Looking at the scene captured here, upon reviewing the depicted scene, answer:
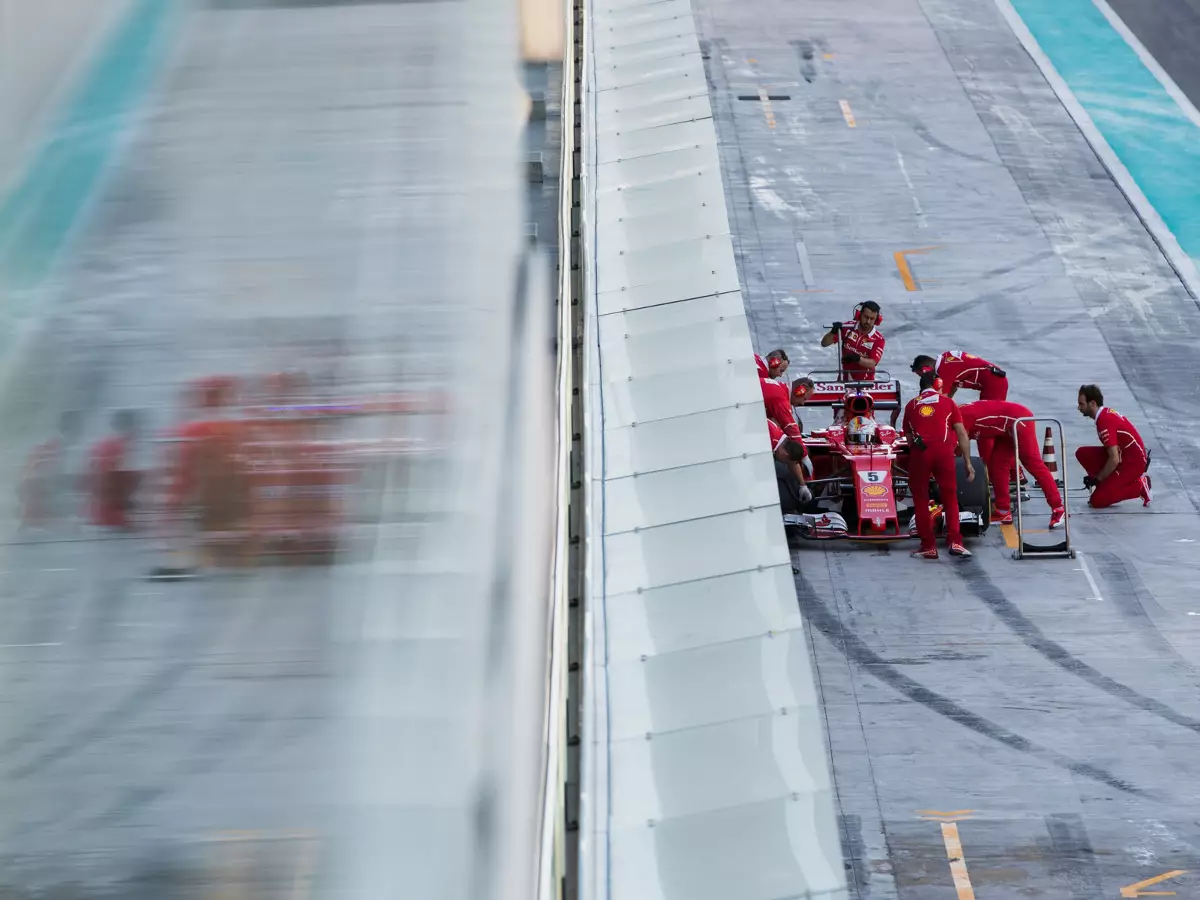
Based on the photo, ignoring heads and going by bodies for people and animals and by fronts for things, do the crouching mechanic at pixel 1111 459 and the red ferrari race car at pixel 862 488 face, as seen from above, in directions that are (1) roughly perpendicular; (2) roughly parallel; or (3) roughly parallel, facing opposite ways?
roughly perpendicular

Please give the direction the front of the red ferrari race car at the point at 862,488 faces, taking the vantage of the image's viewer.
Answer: facing the viewer

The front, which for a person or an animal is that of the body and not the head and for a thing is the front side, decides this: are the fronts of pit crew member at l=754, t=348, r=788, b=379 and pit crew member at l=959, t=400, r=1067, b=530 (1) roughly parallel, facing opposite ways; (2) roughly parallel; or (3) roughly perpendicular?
roughly parallel, facing opposite ways

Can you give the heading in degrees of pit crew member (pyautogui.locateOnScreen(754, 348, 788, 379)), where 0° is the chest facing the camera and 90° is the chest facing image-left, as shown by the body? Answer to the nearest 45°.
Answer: approximately 270°

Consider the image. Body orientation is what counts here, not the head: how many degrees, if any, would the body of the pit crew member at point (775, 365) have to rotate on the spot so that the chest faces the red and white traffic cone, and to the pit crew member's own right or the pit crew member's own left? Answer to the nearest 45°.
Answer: approximately 45° to the pit crew member's own left

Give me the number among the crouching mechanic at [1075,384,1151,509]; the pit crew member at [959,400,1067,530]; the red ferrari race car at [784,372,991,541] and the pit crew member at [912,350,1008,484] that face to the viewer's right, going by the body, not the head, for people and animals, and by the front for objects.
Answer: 0

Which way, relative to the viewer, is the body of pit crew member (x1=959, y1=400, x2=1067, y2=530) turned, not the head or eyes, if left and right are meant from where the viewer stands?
facing to the left of the viewer

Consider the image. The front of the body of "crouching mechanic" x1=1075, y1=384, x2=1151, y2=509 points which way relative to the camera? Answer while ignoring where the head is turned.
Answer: to the viewer's left

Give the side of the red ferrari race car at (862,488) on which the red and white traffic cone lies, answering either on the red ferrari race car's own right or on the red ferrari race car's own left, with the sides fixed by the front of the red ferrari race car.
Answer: on the red ferrari race car's own left

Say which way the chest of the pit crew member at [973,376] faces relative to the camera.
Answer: to the viewer's left

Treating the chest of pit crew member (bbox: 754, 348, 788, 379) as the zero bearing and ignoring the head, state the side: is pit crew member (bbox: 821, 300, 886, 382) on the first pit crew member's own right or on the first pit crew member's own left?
on the first pit crew member's own left

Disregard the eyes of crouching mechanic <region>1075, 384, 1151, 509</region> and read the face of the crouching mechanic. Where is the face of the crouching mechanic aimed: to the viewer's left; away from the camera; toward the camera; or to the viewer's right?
to the viewer's left
